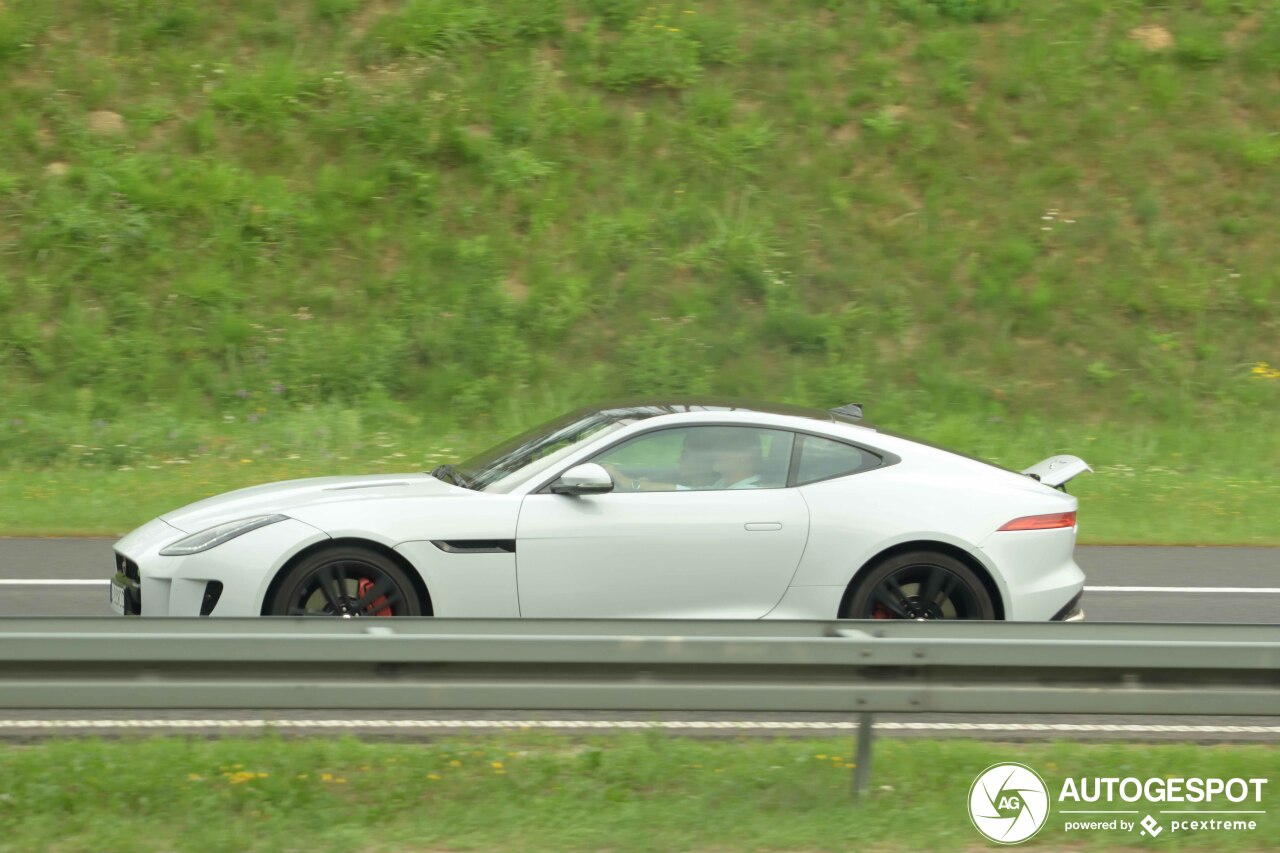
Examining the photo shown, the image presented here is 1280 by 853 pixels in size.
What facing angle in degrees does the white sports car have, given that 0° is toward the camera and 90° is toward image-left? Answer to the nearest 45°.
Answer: approximately 90°
